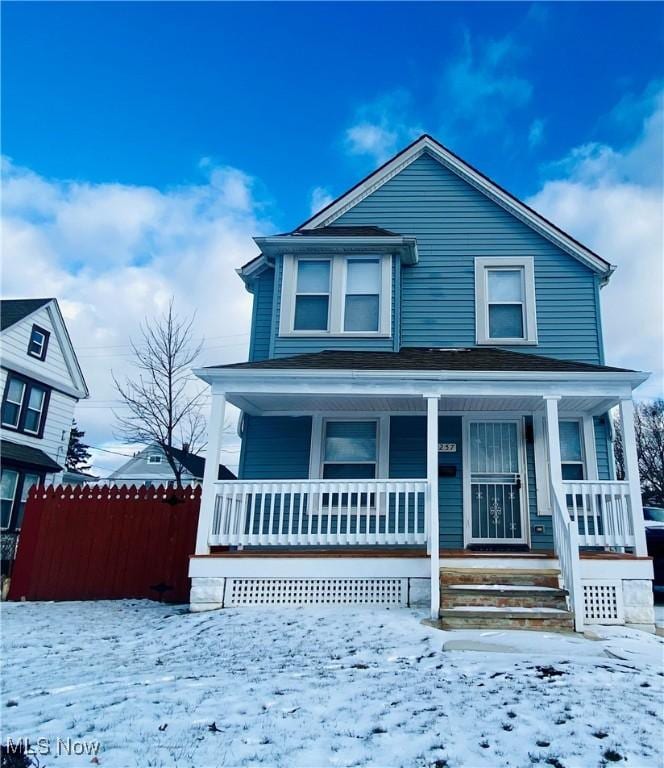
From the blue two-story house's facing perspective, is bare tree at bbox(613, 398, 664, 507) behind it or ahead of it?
behind

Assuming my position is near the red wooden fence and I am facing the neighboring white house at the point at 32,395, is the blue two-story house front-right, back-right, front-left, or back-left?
back-right

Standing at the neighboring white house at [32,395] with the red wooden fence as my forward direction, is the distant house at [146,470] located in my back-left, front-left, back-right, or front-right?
back-left

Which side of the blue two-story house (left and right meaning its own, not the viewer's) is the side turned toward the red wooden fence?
right

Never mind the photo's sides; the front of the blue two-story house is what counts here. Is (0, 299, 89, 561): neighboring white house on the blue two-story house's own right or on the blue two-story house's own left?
on the blue two-story house's own right

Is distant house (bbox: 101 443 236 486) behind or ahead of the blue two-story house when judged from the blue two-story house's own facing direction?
behind

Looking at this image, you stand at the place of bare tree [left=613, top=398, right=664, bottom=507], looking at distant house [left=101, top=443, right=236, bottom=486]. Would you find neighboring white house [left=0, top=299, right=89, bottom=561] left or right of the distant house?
left

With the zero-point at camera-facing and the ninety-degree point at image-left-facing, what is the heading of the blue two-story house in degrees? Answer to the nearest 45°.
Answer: approximately 0°

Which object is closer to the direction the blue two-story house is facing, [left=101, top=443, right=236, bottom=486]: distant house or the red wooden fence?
the red wooden fence
